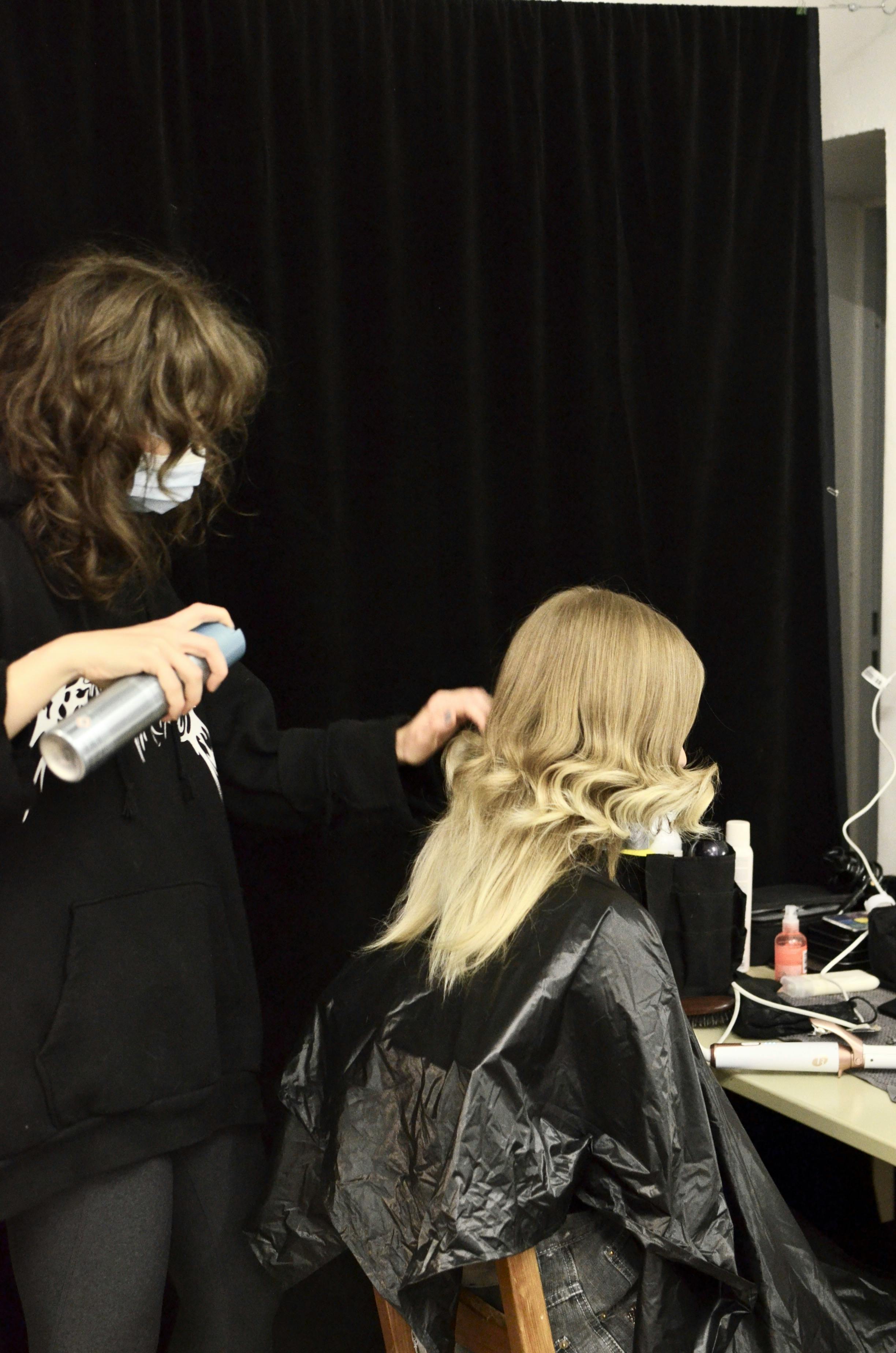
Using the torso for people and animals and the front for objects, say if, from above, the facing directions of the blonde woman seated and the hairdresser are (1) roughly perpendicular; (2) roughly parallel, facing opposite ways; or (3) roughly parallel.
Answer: roughly perpendicular

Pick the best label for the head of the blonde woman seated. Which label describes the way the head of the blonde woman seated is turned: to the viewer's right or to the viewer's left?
to the viewer's right

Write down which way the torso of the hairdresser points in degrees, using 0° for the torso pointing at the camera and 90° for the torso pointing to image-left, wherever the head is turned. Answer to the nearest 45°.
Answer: approximately 315°

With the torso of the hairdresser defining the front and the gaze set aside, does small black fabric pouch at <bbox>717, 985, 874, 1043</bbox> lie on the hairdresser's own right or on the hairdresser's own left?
on the hairdresser's own left

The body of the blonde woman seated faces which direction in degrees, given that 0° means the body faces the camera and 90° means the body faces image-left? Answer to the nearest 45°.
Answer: approximately 225°

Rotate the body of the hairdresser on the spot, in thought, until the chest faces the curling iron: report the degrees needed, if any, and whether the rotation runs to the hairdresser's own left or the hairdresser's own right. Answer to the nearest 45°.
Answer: approximately 45° to the hairdresser's own left

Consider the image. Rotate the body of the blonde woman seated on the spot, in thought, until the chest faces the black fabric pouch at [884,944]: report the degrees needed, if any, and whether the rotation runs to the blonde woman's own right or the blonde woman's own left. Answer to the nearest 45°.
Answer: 0° — they already face it
